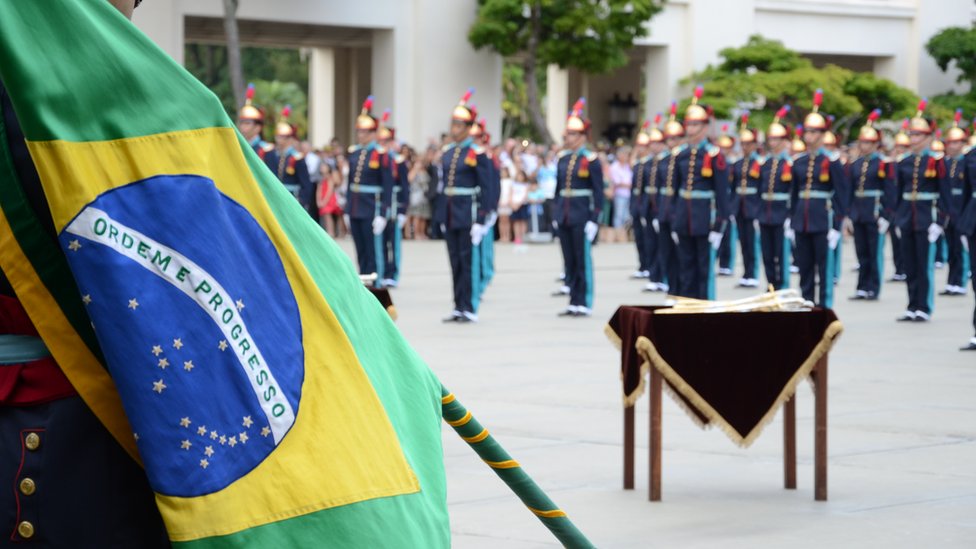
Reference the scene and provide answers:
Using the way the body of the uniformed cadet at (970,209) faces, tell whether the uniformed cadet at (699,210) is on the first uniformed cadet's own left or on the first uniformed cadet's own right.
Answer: on the first uniformed cadet's own right

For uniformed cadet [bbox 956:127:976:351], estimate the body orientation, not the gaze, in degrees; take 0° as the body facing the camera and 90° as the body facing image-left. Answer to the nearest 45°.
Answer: approximately 45°

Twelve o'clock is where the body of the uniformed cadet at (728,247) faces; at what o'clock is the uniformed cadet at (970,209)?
the uniformed cadet at (970,209) is roughly at 10 o'clock from the uniformed cadet at (728,247).

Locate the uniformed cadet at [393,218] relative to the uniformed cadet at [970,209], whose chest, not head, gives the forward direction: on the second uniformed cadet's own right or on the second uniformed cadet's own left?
on the second uniformed cadet's own right
